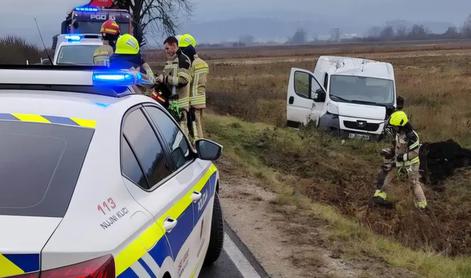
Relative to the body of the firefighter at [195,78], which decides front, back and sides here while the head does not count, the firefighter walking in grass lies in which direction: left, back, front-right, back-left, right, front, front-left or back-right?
back

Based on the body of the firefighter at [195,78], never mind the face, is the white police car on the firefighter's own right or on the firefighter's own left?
on the firefighter's own left

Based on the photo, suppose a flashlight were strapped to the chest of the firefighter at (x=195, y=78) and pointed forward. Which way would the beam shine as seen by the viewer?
to the viewer's left

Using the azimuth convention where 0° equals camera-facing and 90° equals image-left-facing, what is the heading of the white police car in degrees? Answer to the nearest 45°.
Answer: approximately 225°

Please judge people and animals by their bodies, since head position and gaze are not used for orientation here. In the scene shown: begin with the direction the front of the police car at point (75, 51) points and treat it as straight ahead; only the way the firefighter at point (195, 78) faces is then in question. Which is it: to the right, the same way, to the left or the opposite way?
to the right

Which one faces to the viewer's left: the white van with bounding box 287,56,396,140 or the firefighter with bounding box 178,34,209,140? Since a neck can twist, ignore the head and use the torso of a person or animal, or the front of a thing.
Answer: the firefighter

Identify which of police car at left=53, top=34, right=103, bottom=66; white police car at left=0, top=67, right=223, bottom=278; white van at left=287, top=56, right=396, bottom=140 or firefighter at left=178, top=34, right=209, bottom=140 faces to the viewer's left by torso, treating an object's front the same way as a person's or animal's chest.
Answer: the firefighter
